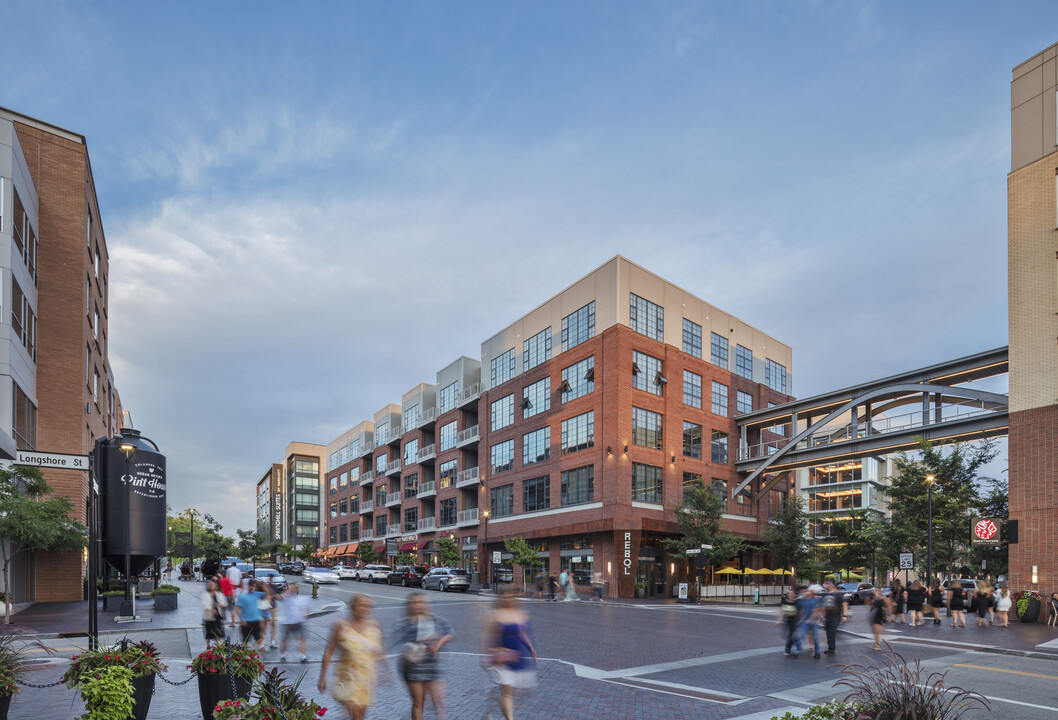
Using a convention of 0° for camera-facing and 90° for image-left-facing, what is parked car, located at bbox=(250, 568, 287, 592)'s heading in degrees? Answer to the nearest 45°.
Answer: approximately 315°

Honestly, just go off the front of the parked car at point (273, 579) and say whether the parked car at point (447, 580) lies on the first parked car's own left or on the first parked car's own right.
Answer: on the first parked car's own left

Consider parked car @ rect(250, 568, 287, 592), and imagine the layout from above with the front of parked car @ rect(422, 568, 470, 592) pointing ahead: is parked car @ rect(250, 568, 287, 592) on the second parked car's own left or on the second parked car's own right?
on the second parked car's own left

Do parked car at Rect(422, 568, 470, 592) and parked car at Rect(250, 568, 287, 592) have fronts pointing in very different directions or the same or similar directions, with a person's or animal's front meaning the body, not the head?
very different directions

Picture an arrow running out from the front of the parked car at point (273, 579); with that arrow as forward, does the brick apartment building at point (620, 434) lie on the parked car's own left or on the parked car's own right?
on the parked car's own left

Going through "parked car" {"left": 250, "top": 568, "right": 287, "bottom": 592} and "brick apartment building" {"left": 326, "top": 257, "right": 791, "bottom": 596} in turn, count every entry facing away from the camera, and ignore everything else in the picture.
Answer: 0

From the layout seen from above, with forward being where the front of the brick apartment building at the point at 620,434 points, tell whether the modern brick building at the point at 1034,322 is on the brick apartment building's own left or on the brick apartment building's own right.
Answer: on the brick apartment building's own left
